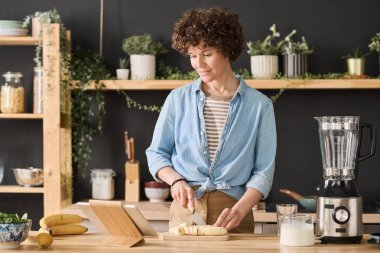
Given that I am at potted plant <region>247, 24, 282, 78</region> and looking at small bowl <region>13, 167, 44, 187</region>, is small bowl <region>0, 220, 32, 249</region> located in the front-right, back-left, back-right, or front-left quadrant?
front-left

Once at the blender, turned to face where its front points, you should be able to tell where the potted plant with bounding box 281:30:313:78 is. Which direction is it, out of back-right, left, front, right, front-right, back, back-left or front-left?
back

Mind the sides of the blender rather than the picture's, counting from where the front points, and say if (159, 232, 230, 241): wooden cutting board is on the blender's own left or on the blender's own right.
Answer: on the blender's own right

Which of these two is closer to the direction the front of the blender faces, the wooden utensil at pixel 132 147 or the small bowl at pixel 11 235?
the small bowl

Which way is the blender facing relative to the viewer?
toward the camera

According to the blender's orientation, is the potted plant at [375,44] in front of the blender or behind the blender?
behind

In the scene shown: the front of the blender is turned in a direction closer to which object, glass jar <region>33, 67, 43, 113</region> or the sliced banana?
the sliced banana

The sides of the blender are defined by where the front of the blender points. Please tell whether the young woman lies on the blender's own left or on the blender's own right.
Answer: on the blender's own right

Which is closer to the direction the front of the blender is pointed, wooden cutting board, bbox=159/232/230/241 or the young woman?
the wooden cutting board

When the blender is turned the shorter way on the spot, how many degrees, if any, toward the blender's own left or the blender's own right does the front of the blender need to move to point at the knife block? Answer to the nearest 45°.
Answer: approximately 135° to the blender's own right

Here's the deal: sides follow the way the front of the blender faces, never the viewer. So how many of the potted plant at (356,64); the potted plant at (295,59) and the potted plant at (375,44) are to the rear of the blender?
3

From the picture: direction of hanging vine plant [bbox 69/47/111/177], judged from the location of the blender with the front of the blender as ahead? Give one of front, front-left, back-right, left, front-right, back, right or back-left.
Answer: back-right

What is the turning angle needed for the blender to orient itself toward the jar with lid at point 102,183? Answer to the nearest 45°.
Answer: approximately 135° to its right

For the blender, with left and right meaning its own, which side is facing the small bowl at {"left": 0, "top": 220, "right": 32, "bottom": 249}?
right

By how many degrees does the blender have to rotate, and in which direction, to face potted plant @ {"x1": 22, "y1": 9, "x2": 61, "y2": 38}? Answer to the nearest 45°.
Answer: approximately 135° to its right
